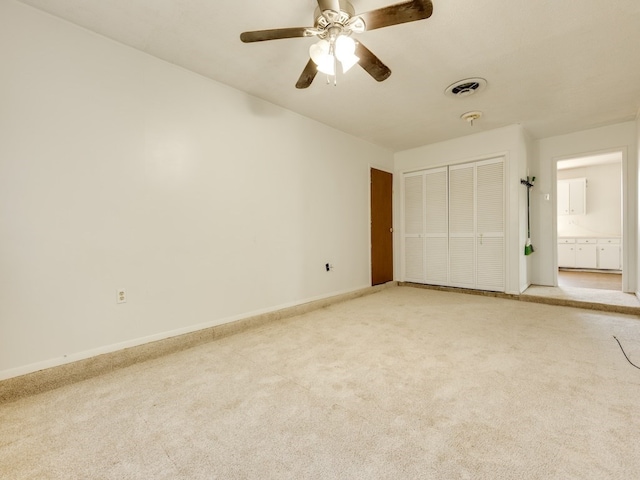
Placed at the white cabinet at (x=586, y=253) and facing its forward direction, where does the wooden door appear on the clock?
The wooden door is roughly at 1 o'clock from the white cabinet.

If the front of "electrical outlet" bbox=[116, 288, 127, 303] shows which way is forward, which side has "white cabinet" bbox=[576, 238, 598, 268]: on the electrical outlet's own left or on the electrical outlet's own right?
on the electrical outlet's own left

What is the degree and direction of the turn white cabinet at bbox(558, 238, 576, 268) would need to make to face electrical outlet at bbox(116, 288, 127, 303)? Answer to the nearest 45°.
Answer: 0° — it already faces it

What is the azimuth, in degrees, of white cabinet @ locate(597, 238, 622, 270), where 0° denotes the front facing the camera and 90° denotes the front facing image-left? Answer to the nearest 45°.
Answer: approximately 0°
